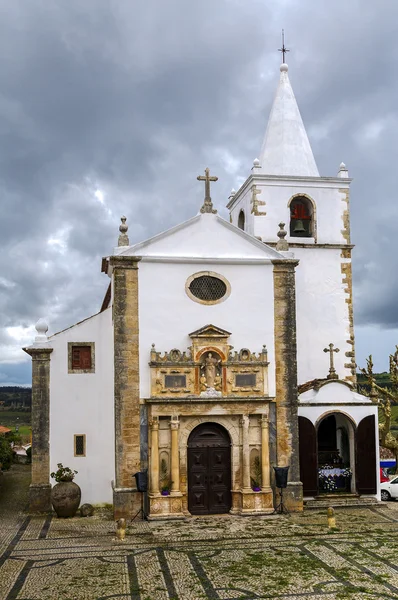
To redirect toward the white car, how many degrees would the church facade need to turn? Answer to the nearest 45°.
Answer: approximately 135° to its left

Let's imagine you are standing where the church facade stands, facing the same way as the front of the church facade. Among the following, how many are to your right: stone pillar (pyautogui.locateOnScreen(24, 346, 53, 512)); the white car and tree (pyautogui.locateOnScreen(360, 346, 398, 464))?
1

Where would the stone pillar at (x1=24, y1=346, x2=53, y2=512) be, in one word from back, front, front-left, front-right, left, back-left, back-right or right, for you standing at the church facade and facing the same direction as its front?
right

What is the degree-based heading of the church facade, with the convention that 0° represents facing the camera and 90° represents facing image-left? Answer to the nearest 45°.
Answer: approximately 0°

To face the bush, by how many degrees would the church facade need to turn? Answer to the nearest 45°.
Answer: approximately 135° to its right

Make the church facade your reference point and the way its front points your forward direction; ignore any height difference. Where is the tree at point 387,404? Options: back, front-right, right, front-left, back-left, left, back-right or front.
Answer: back-left

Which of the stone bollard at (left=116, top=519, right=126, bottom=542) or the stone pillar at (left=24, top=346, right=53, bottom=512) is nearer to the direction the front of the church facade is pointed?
the stone bollard

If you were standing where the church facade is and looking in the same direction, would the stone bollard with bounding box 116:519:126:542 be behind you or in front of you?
in front
